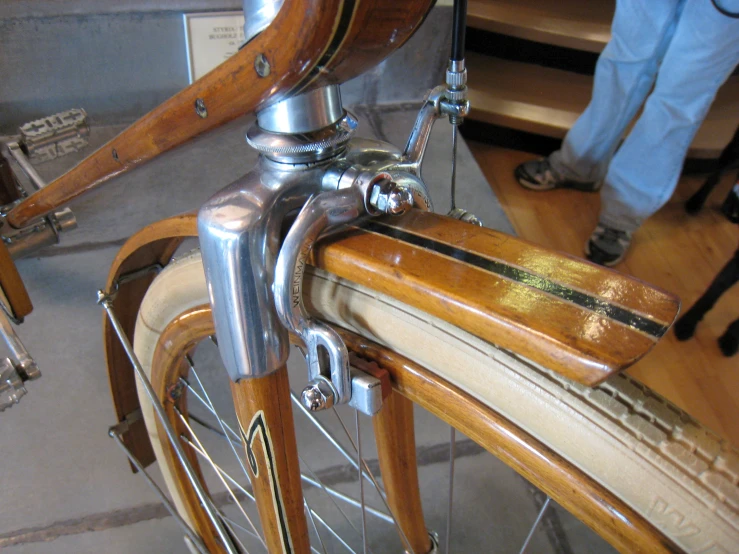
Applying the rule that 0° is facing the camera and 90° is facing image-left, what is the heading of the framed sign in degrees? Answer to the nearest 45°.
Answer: approximately 0°

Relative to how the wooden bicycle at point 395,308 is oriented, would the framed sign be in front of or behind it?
behind

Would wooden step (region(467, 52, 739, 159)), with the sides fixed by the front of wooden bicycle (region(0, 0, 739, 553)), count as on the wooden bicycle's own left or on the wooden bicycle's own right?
on the wooden bicycle's own left

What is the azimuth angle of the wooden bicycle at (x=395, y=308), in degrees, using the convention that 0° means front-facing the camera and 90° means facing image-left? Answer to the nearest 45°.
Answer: approximately 315°

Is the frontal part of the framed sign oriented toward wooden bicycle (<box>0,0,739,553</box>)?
yes

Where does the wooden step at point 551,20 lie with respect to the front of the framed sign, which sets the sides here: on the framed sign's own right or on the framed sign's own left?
on the framed sign's own left

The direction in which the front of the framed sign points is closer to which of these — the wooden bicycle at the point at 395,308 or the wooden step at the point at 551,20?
the wooden bicycle
